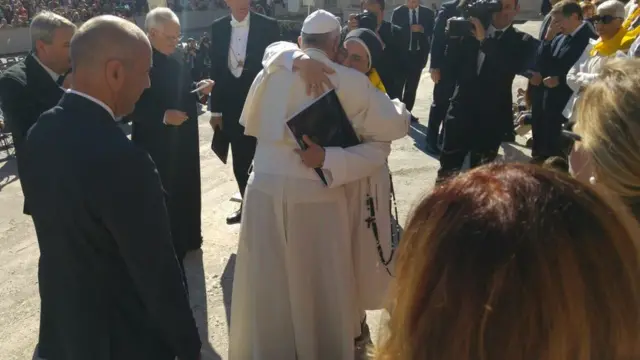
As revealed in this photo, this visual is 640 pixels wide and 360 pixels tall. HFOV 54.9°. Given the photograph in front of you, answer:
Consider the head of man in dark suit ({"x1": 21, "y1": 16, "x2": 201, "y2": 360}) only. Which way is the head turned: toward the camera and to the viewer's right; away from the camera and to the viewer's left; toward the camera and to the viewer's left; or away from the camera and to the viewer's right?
away from the camera and to the viewer's right

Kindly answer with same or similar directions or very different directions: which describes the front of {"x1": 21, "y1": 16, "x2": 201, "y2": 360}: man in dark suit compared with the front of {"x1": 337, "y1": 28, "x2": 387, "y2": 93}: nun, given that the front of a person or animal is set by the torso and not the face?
very different directions

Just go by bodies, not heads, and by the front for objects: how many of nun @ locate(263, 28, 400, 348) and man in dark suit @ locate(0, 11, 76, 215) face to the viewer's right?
1

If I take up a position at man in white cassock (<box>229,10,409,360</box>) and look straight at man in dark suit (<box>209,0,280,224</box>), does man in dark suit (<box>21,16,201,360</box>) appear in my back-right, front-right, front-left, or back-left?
back-left
